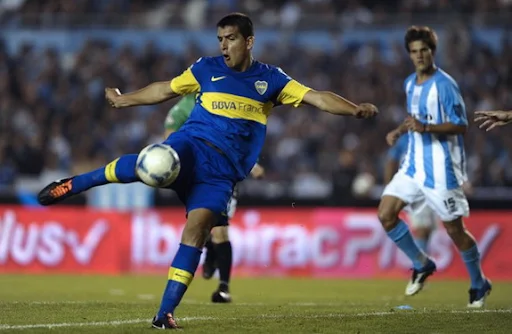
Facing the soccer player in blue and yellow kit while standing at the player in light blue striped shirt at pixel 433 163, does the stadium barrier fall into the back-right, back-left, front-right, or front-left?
back-right

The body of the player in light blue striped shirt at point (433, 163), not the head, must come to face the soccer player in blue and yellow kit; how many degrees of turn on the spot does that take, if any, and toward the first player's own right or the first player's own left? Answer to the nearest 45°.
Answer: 0° — they already face them

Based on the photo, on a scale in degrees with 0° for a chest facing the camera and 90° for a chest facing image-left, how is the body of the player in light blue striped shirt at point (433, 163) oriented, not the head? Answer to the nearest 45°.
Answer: approximately 45°

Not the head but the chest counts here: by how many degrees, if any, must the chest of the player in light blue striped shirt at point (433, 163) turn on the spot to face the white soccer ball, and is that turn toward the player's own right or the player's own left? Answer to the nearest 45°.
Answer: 0° — they already face it

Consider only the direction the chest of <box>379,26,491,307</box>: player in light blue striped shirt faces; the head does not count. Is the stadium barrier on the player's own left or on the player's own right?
on the player's own right

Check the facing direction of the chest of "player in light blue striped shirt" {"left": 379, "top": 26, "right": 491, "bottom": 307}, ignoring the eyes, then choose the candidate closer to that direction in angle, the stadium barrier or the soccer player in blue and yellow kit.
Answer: the soccer player in blue and yellow kit
